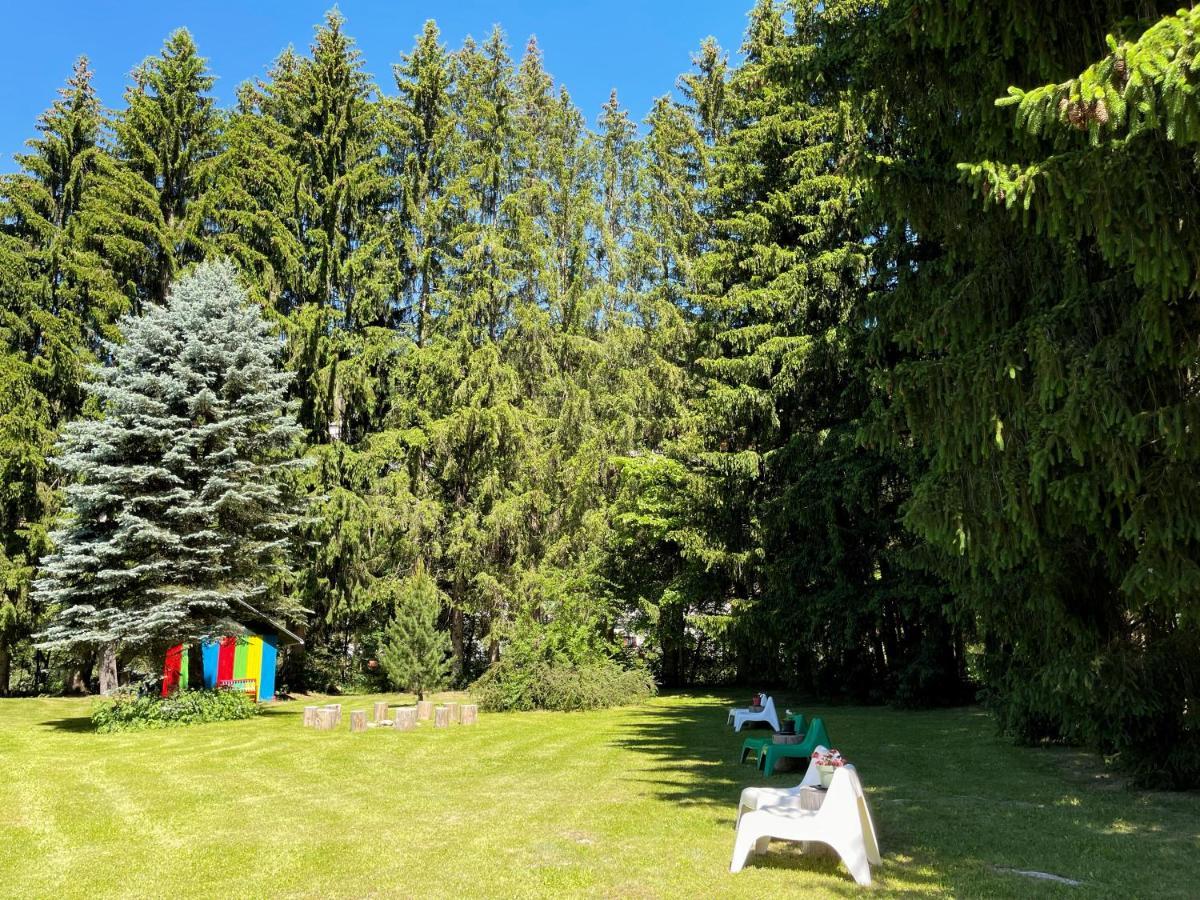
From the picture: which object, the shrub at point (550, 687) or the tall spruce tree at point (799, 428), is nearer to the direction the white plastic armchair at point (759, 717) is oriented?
the shrub

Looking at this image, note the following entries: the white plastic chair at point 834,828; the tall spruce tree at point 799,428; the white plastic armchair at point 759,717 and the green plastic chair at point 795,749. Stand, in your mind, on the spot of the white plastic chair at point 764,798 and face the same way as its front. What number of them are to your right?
3

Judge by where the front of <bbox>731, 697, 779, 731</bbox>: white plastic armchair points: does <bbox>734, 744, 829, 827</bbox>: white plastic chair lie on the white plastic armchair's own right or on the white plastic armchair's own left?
on the white plastic armchair's own left

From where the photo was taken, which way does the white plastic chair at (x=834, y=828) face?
to the viewer's left

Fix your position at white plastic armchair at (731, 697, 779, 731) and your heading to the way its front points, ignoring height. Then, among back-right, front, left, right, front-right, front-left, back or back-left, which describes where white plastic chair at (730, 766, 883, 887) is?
left

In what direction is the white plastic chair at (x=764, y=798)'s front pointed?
to the viewer's left

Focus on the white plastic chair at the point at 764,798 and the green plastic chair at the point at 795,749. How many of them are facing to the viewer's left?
2

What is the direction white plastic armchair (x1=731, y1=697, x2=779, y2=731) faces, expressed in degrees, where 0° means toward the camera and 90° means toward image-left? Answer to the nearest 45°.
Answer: approximately 90°

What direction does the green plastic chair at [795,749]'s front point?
to the viewer's left

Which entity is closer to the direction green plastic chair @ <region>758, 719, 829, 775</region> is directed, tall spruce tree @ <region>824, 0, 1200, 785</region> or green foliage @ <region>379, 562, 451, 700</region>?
the green foliage
